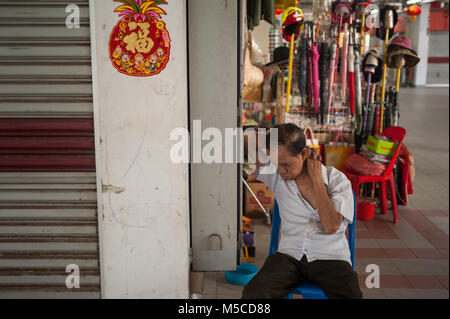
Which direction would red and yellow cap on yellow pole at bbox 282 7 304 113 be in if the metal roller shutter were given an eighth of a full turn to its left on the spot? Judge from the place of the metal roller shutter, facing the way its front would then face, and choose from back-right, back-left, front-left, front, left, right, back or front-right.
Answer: left

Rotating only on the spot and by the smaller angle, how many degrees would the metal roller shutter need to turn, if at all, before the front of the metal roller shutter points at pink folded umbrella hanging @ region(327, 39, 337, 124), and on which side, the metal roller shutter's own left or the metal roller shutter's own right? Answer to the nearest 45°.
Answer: approximately 135° to the metal roller shutter's own left

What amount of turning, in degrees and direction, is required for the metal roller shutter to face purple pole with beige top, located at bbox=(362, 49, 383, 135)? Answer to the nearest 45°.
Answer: approximately 135° to its left

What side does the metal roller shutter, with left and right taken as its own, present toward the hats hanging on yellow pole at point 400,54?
left

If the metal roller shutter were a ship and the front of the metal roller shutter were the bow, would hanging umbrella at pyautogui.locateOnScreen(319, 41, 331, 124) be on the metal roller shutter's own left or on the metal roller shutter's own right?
on the metal roller shutter's own left

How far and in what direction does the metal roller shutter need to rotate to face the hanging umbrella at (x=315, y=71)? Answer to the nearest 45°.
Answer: approximately 135° to its left

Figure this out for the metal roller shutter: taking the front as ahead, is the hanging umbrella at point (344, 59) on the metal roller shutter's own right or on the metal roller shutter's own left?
on the metal roller shutter's own left

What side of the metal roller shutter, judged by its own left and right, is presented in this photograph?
front

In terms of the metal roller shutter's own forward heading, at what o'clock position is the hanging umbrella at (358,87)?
The hanging umbrella is roughly at 8 o'clock from the metal roller shutter.

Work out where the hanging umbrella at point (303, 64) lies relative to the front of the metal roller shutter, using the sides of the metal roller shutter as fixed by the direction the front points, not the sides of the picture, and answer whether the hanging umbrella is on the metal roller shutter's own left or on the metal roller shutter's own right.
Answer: on the metal roller shutter's own left
